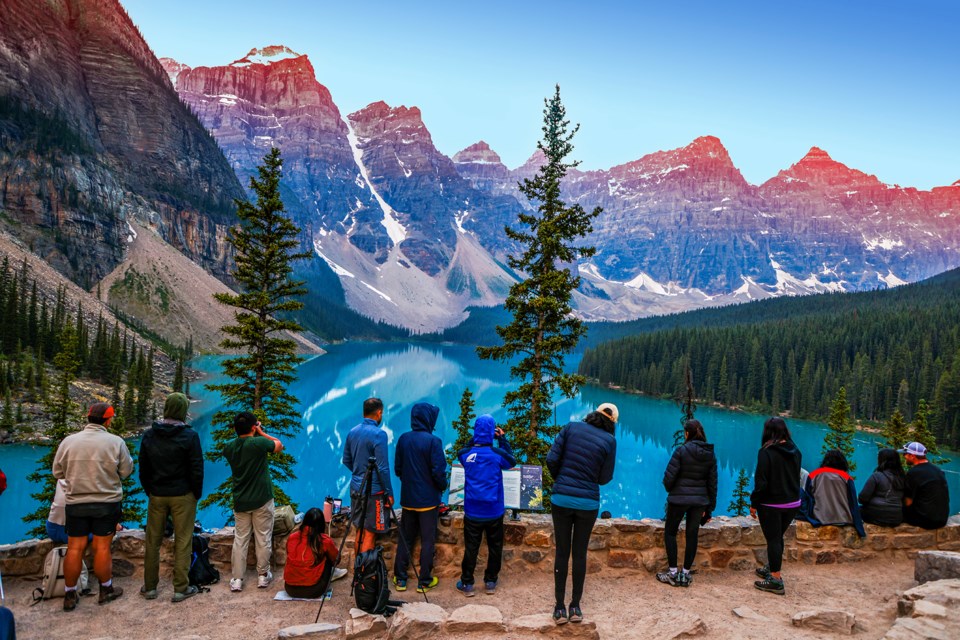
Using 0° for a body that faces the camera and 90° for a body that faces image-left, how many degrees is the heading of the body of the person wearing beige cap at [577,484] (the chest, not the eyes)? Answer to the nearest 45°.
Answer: approximately 180°

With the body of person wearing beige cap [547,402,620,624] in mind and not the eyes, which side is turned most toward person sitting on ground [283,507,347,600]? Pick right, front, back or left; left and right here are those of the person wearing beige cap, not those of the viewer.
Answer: left

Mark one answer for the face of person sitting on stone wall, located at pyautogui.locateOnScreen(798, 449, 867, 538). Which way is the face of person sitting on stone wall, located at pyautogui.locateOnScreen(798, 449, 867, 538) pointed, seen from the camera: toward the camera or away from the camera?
away from the camera

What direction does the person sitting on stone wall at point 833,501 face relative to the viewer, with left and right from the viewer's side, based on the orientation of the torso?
facing away from the viewer

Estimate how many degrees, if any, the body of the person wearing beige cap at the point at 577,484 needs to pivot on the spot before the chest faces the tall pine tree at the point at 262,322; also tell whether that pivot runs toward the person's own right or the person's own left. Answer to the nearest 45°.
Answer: approximately 45° to the person's own left

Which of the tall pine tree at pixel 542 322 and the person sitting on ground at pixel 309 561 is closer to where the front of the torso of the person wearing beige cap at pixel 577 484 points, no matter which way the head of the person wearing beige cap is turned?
the tall pine tree

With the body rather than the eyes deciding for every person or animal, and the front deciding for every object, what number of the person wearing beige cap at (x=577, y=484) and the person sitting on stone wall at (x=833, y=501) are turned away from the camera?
2

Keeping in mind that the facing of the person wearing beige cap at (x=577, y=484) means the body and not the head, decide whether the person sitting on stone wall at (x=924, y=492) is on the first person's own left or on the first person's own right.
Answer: on the first person's own right

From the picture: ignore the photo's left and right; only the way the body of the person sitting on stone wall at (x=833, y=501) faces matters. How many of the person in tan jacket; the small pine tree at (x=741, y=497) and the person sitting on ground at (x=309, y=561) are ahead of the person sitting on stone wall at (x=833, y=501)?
1

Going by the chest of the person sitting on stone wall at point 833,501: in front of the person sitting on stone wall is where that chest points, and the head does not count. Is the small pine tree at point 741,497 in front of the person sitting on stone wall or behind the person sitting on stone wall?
in front

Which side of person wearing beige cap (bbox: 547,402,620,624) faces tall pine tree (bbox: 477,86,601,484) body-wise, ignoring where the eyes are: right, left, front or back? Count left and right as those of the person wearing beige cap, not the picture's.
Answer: front

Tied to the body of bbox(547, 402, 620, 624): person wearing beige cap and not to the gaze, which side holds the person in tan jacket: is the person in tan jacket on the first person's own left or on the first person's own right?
on the first person's own left

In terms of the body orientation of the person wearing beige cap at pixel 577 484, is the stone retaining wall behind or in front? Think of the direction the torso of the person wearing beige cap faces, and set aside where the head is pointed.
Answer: in front

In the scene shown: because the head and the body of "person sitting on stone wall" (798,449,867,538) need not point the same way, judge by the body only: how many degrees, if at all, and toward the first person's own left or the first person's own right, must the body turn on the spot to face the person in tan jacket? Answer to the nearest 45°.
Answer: approximately 135° to the first person's own left

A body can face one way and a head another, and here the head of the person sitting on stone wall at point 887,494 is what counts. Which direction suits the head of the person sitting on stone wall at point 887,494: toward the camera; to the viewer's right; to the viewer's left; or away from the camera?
away from the camera

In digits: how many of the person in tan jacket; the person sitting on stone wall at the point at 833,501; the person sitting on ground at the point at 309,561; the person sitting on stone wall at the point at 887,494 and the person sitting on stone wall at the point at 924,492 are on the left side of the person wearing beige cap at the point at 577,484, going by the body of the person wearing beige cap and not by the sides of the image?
2
